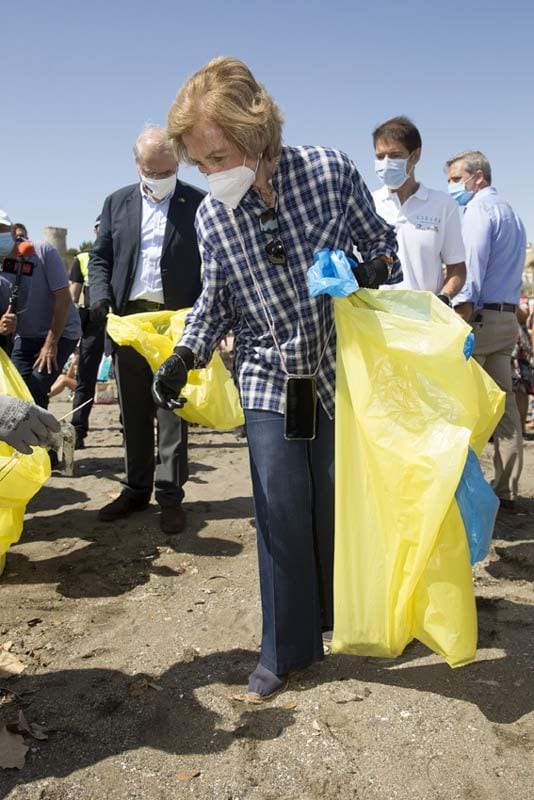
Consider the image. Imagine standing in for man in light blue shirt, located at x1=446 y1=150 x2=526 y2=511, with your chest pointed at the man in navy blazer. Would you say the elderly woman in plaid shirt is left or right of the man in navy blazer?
left

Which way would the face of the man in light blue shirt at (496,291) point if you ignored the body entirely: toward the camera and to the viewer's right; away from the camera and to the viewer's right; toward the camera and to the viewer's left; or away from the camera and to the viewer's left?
toward the camera and to the viewer's left

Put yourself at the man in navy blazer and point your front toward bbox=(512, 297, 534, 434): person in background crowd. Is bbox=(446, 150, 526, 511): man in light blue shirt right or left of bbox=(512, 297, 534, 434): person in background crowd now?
right

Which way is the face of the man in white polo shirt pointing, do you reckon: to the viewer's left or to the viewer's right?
to the viewer's left

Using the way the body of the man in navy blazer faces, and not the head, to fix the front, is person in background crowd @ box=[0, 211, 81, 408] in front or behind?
behind

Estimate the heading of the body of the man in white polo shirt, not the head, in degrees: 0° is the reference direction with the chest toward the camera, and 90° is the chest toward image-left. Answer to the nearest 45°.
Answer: approximately 45°

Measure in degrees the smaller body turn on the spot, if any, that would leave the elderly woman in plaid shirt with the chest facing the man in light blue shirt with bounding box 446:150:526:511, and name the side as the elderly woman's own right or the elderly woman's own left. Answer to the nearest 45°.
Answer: approximately 180°

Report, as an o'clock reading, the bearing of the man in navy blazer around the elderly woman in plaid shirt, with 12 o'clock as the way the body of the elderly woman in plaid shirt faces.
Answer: The man in navy blazer is roughly at 4 o'clock from the elderly woman in plaid shirt.

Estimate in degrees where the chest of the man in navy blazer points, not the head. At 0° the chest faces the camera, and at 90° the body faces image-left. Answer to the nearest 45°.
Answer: approximately 0°

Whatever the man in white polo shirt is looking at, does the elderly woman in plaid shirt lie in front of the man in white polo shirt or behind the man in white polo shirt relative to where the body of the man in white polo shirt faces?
in front

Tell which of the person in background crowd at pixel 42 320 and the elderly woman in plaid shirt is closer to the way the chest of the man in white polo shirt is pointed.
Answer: the elderly woman in plaid shirt
